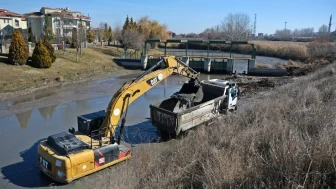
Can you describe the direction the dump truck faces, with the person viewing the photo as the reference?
facing away from the viewer and to the right of the viewer

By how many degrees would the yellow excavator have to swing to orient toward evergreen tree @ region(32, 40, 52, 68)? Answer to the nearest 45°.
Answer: approximately 45° to its left

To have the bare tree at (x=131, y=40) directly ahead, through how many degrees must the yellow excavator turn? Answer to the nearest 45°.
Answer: approximately 45° to its left

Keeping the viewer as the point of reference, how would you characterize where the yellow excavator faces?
facing away from the viewer and to the right of the viewer

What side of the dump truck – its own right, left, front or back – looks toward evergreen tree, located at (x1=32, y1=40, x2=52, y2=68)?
left

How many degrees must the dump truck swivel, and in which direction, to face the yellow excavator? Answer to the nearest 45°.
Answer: approximately 180°

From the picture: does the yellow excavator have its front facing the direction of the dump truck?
yes

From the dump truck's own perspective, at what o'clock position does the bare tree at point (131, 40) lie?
The bare tree is roughly at 10 o'clock from the dump truck.

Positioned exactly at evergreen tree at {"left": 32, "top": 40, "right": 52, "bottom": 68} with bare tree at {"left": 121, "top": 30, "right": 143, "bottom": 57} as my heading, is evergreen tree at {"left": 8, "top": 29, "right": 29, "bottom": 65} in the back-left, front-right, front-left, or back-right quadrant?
back-left

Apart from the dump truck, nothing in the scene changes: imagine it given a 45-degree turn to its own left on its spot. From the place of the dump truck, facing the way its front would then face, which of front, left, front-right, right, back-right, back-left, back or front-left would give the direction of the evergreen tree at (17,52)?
front-left
